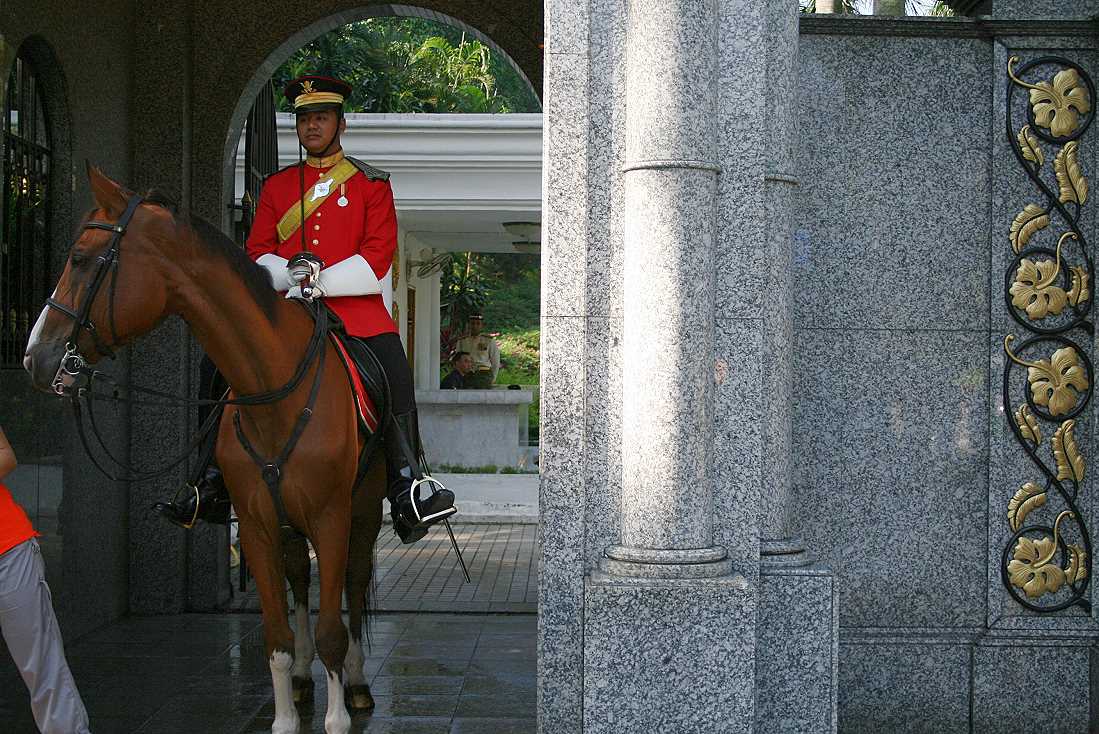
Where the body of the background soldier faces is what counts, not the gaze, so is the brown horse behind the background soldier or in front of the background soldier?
in front

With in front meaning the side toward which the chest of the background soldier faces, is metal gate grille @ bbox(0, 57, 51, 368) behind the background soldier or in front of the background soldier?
in front

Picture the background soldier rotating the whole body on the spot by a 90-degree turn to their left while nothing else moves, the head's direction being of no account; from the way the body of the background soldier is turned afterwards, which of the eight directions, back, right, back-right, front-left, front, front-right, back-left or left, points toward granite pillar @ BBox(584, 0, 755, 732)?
front-right

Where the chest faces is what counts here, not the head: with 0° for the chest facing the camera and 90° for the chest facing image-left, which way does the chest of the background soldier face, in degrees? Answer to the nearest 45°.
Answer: approximately 45°

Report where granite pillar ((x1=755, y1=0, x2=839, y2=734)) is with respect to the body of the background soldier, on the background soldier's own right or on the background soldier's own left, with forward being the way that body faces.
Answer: on the background soldier's own left

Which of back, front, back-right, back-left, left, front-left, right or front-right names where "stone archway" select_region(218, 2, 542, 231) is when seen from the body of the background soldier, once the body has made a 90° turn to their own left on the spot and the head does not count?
front-right
